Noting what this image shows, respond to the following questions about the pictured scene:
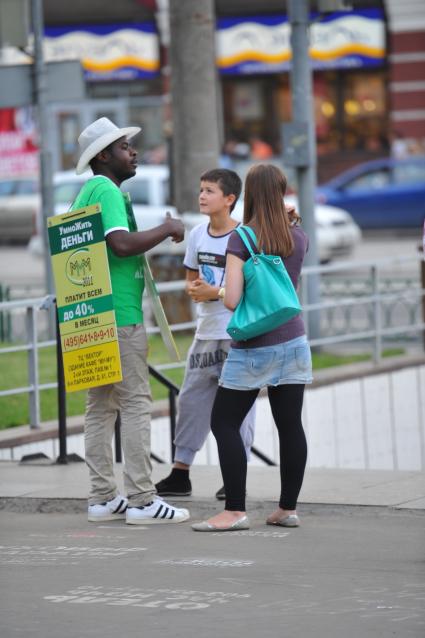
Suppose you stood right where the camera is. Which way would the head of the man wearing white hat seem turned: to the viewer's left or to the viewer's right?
to the viewer's right

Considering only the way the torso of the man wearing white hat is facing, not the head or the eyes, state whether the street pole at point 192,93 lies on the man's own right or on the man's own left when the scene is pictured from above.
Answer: on the man's own left

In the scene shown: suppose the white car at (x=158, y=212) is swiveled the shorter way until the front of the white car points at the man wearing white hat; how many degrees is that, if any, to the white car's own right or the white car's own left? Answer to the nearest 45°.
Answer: approximately 90° to the white car's own right

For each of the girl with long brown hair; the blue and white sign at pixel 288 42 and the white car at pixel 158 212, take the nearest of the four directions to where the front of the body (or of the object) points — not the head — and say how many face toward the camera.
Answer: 1

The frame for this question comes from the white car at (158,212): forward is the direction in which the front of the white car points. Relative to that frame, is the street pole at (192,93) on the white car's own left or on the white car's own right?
on the white car's own right

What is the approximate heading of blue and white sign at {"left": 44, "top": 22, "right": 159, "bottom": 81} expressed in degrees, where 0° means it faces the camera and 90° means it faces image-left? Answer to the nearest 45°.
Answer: approximately 0°

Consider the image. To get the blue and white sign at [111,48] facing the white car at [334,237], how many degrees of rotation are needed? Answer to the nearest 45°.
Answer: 0° — it already faces it

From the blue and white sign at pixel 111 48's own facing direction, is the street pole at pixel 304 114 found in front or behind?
in front

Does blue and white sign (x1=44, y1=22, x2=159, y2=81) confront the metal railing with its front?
yes

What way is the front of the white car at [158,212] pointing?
to the viewer's right

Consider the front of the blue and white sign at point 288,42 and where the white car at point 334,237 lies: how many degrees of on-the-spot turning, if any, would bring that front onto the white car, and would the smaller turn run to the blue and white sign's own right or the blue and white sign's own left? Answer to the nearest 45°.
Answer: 0° — it already faces it

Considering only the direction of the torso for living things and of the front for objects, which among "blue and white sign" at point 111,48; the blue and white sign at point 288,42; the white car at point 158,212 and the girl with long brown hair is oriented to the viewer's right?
the white car

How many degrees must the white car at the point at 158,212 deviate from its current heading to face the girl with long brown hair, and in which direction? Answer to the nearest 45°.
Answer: approximately 90° to its right

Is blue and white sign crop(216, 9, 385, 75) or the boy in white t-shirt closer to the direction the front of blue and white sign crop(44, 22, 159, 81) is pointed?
the boy in white t-shirt

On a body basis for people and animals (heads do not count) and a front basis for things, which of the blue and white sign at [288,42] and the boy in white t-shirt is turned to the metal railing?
the blue and white sign
